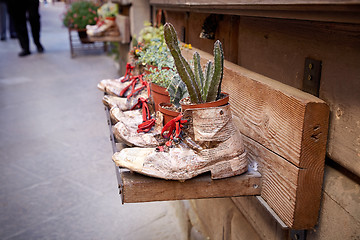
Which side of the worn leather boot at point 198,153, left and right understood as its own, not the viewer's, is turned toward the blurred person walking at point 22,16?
right

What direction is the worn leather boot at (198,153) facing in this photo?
to the viewer's left
